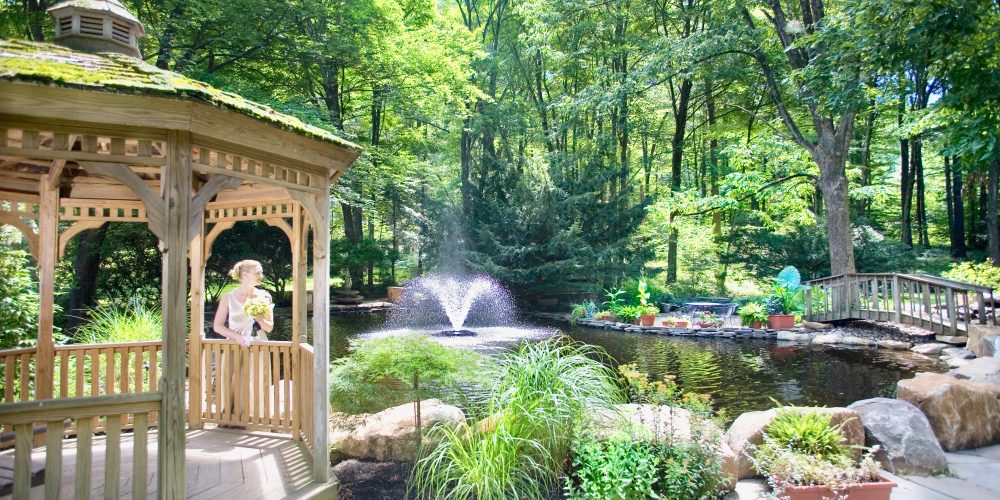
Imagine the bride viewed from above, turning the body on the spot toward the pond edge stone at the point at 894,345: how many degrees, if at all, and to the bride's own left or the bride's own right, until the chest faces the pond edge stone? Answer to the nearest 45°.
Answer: approximately 45° to the bride's own left

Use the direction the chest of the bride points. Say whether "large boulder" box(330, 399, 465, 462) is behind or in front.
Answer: in front

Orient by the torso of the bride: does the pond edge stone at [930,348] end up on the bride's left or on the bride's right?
on the bride's left

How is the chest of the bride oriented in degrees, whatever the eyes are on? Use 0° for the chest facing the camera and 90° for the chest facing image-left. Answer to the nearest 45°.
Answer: approximately 315°

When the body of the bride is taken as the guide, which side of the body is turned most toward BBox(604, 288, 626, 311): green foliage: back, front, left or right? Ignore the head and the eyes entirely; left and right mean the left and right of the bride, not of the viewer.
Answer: left

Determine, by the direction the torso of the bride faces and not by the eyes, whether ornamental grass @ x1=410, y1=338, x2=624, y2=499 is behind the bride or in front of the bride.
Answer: in front

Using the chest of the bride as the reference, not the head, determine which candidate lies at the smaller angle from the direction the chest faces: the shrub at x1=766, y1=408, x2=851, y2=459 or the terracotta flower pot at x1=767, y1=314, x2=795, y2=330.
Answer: the shrub
